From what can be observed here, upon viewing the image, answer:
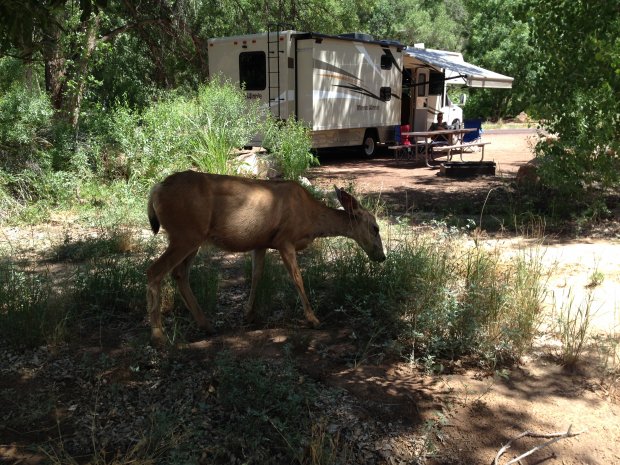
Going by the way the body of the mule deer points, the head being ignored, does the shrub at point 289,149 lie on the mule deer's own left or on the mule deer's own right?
on the mule deer's own left

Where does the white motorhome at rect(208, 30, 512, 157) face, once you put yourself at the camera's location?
facing away from the viewer and to the right of the viewer

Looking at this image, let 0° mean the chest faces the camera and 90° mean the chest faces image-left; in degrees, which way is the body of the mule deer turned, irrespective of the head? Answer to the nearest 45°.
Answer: approximately 270°

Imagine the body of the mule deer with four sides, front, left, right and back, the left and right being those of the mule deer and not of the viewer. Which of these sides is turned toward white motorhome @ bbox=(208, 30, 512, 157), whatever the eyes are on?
left

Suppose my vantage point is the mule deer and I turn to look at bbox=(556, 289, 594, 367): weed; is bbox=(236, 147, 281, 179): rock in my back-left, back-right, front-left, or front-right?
back-left

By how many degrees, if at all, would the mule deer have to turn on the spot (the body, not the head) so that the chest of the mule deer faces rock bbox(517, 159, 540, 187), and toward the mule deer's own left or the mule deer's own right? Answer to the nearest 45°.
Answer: approximately 45° to the mule deer's own left
